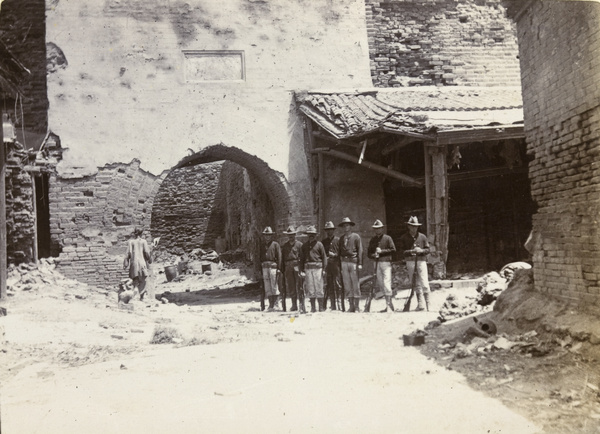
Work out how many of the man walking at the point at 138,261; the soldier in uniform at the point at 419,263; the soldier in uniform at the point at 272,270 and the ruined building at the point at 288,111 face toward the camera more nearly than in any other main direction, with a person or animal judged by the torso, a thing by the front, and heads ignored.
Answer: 3

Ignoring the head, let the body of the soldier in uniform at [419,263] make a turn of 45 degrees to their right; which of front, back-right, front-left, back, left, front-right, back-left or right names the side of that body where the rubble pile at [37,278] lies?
front-right

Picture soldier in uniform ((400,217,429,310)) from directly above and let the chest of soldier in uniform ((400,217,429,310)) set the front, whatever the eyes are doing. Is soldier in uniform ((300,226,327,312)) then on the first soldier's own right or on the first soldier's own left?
on the first soldier's own right

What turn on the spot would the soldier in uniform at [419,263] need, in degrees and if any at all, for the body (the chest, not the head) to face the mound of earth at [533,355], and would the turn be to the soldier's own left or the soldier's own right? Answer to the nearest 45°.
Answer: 0° — they already face it

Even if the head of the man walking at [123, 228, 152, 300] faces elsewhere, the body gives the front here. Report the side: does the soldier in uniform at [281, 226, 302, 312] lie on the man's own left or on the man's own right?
on the man's own right

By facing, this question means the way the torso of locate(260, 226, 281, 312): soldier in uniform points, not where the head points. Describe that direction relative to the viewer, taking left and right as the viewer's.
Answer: facing the viewer

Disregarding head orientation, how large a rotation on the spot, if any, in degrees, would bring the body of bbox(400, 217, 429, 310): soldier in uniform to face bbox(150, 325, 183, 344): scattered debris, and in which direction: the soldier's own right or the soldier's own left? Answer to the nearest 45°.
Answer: approximately 45° to the soldier's own right

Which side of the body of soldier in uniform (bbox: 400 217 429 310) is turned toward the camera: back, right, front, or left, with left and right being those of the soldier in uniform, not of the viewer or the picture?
front

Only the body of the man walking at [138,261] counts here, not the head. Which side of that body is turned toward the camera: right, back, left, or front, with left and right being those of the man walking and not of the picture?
back

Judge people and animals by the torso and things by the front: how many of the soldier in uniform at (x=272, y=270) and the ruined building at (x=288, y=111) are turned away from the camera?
0
